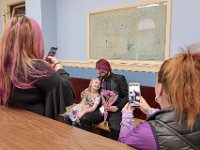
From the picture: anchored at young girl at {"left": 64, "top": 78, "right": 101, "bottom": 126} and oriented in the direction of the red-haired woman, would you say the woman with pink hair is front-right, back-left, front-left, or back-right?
front-right

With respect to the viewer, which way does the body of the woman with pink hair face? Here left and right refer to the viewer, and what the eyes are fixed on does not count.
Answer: facing away from the viewer and to the right of the viewer

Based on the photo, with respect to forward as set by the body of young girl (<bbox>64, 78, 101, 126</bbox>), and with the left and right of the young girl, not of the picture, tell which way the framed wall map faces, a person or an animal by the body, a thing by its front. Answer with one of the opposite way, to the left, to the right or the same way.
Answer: the same way

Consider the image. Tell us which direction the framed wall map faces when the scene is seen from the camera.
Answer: facing the viewer and to the left of the viewer

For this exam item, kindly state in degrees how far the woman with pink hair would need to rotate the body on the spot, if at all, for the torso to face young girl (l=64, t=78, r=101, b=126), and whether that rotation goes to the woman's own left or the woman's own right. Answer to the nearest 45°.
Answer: approximately 45° to the woman's own left

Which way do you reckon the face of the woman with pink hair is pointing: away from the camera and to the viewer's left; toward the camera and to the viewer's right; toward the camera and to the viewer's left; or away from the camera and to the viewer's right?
away from the camera and to the viewer's right

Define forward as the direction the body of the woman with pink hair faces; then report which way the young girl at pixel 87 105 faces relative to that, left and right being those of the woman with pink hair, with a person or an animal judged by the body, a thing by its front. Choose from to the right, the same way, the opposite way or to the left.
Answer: the opposite way

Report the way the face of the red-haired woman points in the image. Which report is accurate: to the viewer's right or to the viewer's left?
to the viewer's left

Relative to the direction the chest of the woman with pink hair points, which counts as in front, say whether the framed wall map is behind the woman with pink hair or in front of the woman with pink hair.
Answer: in front

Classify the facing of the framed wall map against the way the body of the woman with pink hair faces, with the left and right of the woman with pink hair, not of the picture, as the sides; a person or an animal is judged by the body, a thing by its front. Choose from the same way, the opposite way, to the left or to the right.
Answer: the opposite way

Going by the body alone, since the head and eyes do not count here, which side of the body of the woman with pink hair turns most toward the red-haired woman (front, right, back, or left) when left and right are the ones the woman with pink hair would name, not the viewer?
right

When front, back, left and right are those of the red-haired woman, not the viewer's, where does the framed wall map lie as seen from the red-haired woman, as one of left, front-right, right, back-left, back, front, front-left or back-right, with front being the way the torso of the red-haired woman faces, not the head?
front-right

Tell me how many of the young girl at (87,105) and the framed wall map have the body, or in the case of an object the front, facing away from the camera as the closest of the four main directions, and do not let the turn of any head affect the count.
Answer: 0

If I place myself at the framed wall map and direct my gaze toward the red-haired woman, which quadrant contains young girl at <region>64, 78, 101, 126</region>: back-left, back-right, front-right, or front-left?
front-right

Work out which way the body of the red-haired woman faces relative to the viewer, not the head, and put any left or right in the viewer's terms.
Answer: facing away from the viewer and to the left of the viewer

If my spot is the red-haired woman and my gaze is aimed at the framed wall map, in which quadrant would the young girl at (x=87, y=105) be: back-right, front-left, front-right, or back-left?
front-left
